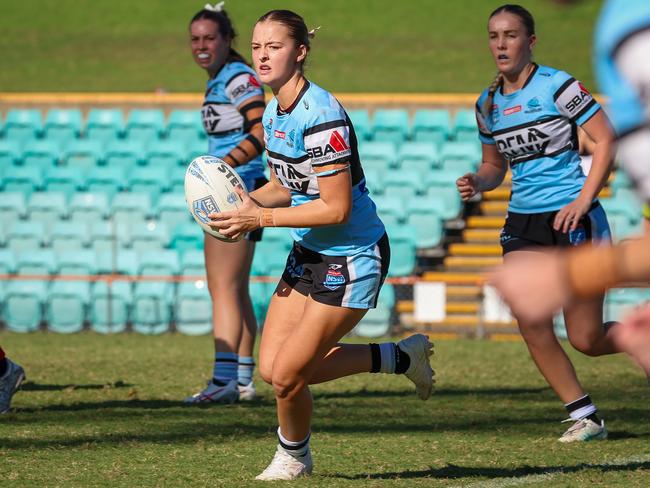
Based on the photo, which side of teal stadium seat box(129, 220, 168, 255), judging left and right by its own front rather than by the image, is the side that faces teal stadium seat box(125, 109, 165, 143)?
back

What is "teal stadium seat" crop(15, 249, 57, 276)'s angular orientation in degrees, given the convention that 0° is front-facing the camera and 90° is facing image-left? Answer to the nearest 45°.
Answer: approximately 0°

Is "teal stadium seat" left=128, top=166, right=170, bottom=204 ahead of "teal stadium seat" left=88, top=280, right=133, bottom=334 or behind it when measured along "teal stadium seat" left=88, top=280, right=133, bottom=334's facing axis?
behind

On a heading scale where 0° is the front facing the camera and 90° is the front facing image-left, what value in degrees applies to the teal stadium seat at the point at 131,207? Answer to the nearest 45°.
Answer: approximately 0°

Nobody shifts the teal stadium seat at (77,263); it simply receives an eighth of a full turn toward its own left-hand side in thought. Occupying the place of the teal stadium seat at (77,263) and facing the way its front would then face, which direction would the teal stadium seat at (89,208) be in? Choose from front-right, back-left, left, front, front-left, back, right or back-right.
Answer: back-left

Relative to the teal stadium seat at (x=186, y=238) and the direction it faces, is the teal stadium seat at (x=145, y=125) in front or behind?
behind
